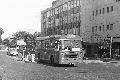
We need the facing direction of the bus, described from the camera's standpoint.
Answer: facing the viewer and to the right of the viewer
